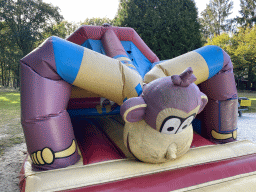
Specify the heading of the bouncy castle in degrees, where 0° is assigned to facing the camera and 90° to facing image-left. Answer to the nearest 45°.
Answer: approximately 315°

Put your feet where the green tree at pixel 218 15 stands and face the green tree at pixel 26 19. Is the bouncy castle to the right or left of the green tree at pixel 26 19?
left

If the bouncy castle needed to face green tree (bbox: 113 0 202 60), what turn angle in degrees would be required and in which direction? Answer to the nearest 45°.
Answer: approximately 135° to its left

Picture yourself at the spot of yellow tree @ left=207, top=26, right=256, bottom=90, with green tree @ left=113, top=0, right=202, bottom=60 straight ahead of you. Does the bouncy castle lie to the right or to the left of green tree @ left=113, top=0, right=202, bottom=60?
left

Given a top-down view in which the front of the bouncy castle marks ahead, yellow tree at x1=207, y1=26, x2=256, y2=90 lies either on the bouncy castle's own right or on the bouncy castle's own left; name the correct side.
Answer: on the bouncy castle's own left

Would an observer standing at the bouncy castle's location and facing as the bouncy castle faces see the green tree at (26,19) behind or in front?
behind
